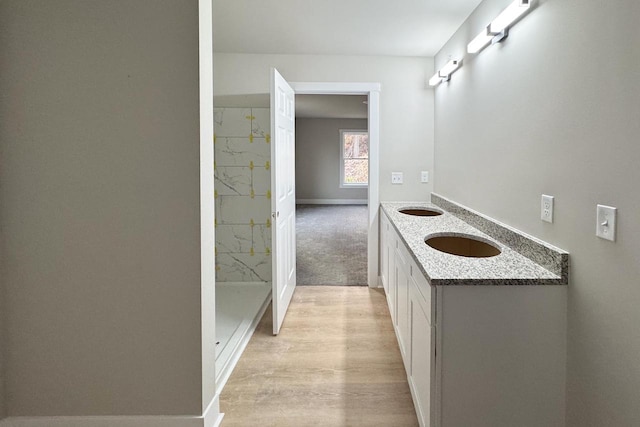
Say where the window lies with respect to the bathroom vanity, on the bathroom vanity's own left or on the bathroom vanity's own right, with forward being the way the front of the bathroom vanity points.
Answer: on the bathroom vanity's own right

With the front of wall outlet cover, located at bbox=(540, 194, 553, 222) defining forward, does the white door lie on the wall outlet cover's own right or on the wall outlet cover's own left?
on the wall outlet cover's own right

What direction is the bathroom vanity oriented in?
to the viewer's left

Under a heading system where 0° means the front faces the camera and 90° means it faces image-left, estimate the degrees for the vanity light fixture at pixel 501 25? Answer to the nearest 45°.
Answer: approximately 45°

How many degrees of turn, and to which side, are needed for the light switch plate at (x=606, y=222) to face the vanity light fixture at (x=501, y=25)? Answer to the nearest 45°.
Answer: approximately 90° to its right

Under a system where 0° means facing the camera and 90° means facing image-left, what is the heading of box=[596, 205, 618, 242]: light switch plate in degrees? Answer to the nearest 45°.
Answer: approximately 45°
